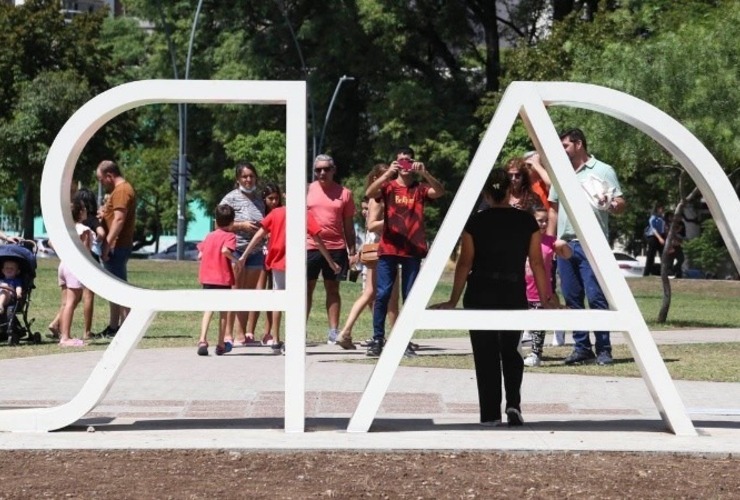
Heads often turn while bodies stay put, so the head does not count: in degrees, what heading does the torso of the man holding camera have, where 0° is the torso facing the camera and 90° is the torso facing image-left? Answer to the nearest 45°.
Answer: approximately 0°

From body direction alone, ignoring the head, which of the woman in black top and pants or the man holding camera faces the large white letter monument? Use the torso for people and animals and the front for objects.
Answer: the man holding camera

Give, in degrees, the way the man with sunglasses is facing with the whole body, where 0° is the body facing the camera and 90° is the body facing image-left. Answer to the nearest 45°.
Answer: approximately 0°

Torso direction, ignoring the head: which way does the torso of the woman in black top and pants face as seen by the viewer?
away from the camera
